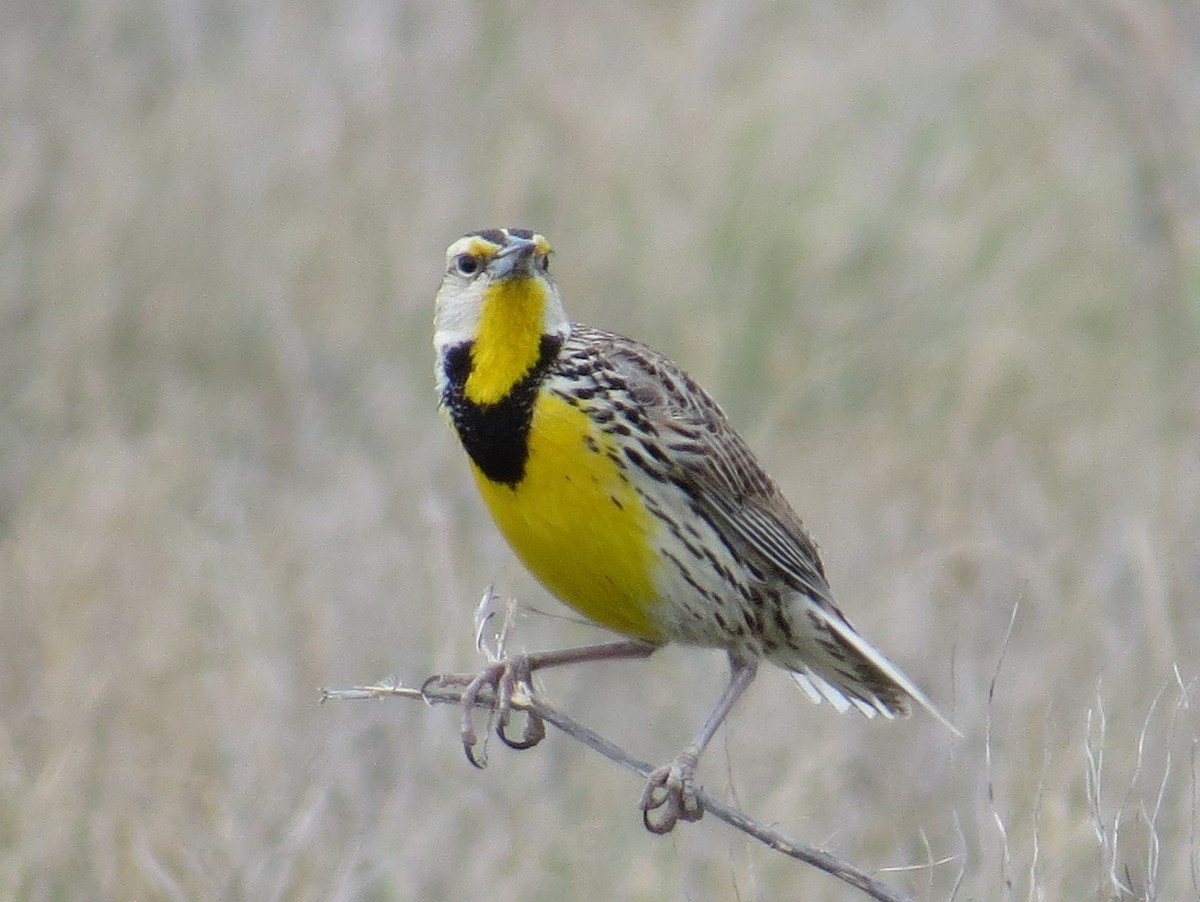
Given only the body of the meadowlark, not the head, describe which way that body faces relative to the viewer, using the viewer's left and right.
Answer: facing the viewer and to the left of the viewer
